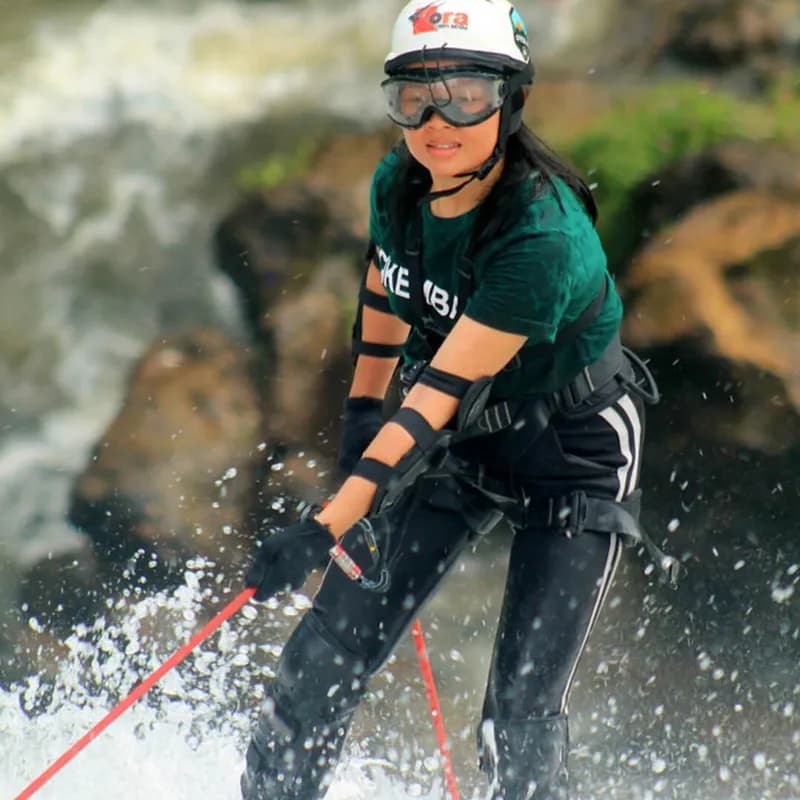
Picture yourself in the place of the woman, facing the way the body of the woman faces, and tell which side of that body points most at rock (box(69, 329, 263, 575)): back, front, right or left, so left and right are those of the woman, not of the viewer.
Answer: right

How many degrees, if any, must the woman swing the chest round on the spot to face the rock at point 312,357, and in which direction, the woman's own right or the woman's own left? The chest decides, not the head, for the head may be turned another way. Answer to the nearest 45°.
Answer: approximately 135° to the woman's own right

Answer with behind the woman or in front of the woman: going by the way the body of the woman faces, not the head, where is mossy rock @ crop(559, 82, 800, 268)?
behind

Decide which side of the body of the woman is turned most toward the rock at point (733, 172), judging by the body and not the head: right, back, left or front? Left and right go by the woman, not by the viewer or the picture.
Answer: back

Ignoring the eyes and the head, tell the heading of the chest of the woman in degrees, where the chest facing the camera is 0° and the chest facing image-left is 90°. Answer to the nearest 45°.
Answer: approximately 45°

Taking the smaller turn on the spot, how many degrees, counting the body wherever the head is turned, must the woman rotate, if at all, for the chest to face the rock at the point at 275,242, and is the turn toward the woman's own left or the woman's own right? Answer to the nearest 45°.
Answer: approximately 135° to the woman's own right

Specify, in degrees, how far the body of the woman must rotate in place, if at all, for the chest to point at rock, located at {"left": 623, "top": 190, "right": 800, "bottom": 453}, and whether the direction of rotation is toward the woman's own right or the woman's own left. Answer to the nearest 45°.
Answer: approximately 180°
